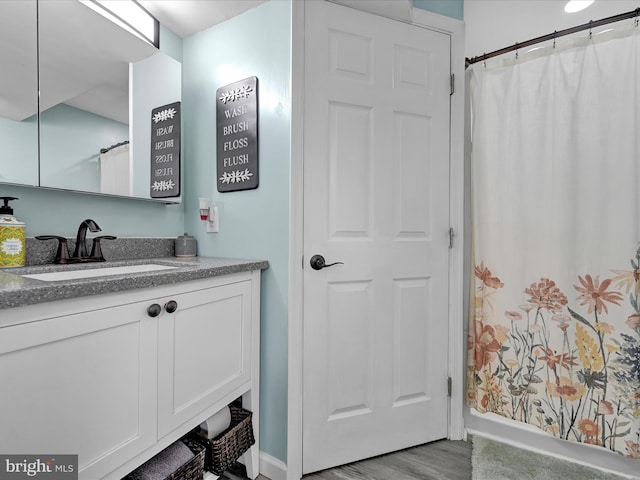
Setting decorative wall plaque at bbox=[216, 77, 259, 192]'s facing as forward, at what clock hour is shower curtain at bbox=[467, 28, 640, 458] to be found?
The shower curtain is roughly at 8 o'clock from the decorative wall plaque.

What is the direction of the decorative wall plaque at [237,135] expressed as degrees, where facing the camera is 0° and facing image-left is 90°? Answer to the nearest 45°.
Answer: approximately 45°

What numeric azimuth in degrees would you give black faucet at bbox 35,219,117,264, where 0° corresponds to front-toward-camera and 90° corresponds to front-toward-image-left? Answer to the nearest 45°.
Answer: approximately 315°

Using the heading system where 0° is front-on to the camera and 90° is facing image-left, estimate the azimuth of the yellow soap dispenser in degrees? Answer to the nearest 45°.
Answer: approximately 315°
